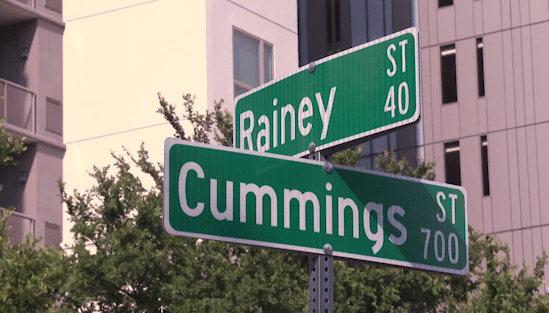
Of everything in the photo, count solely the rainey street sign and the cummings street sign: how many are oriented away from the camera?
0

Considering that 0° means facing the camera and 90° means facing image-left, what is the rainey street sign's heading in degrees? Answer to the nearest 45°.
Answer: approximately 45°

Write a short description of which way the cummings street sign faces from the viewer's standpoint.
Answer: facing the viewer and to the right of the viewer

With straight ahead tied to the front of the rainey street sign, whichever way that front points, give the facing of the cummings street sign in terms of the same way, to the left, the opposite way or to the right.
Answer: to the left

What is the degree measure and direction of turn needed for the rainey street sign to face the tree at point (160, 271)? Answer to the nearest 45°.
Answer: approximately 135° to its right
